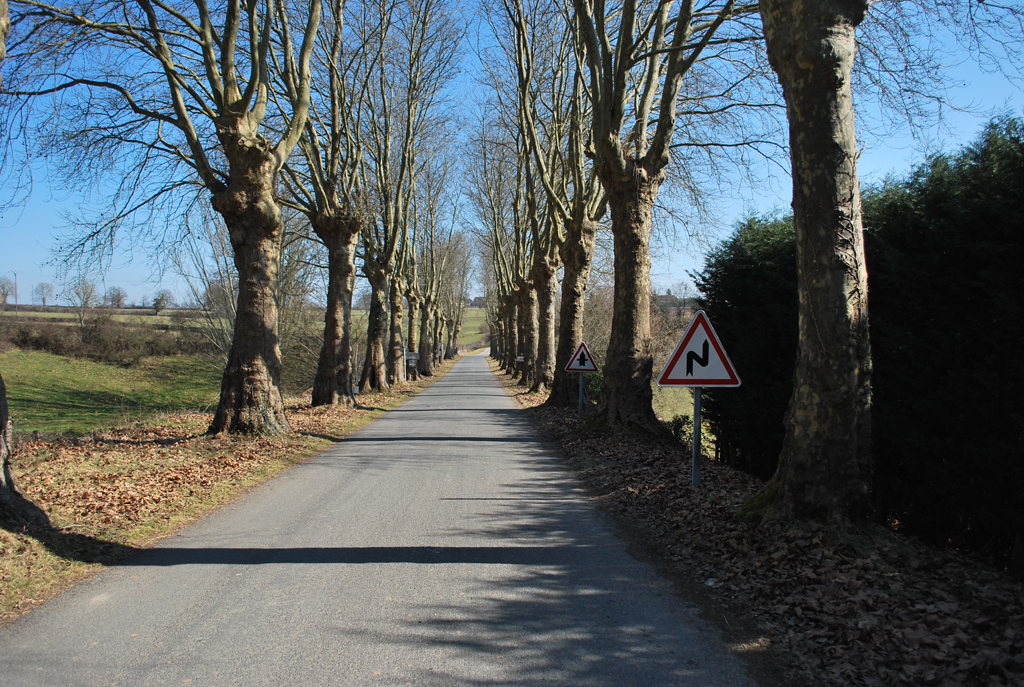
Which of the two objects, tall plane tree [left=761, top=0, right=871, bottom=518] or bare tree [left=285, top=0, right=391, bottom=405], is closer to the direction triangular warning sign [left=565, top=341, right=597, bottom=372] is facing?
the tall plane tree

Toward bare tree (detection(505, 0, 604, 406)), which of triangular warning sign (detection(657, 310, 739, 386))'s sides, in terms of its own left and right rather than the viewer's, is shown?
back

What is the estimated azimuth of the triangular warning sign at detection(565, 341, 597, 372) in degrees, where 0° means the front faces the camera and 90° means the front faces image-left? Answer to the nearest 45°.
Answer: approximately 0°

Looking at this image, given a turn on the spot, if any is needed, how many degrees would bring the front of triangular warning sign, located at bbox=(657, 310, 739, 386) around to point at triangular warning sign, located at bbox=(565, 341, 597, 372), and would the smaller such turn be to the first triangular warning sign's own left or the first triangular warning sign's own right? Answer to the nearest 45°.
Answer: approximately 180°

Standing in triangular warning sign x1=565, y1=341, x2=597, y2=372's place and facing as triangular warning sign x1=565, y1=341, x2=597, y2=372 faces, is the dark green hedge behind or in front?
in front

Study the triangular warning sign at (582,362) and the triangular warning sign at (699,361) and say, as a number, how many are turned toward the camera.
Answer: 2

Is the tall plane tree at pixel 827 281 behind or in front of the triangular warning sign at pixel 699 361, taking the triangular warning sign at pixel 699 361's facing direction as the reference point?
in front

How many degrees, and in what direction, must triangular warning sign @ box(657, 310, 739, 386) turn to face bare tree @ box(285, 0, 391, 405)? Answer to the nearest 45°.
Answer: approximately 135° to its right

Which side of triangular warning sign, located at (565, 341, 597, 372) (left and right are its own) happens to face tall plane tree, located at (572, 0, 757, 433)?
front
